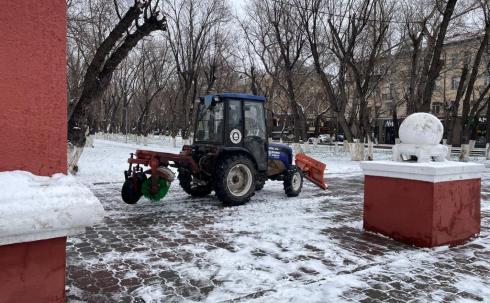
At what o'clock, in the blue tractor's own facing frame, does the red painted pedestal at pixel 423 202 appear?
The red painted pedestal is roughly at 3 o'clock from the blue tractor.

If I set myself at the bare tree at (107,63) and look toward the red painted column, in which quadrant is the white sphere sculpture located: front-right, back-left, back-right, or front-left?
front-left

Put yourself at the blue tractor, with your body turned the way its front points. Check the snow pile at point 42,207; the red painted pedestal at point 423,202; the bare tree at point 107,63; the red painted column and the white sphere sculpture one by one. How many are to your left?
1

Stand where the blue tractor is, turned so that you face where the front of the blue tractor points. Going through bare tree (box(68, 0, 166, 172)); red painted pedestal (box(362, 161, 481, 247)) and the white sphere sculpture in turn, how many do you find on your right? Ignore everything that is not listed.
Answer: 2

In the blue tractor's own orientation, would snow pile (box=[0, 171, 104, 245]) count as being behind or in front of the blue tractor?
behind

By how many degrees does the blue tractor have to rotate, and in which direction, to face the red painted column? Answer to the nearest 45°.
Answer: approximately 135° to its right

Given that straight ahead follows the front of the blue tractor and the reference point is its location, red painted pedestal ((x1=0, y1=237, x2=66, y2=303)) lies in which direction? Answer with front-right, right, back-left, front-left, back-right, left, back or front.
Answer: back-right

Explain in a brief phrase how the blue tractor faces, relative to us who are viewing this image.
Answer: facing away from the viewer and to the right of the viewer

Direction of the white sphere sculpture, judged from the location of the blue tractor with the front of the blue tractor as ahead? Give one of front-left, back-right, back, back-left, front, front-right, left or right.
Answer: right

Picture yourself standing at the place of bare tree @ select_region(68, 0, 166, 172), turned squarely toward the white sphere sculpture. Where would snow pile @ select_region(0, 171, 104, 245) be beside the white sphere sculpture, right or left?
right

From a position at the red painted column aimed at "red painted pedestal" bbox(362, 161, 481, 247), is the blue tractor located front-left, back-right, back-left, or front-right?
front-left
